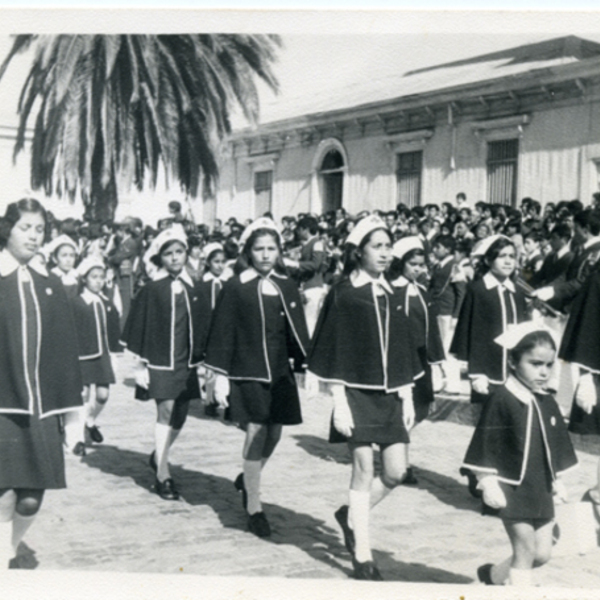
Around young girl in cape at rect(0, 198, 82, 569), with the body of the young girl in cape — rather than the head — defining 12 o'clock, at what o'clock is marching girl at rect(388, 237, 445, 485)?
The marching girl is roughly at 8 o'clock from the young girl in cape.

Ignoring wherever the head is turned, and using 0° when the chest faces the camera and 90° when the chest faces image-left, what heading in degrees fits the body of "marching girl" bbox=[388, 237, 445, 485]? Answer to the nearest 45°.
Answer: approximately 315°

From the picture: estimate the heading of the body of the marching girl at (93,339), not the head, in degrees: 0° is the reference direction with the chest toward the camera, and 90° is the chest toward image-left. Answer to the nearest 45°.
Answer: approximately 315°

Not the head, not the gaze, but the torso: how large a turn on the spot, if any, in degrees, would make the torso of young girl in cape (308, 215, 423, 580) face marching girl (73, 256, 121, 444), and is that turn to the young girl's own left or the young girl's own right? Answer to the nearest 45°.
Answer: approximately 180°

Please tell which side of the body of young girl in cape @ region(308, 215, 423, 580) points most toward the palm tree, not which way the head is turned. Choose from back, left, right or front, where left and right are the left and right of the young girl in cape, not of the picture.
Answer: back

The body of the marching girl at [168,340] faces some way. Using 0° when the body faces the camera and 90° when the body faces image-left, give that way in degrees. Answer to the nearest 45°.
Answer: approximately 315°

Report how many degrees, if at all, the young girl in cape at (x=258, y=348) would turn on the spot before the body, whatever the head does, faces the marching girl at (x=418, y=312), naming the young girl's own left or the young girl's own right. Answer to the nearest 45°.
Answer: approximately 90° to the young girl's own left

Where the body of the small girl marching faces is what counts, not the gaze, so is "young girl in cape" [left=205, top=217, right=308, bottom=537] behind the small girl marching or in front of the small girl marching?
behind
